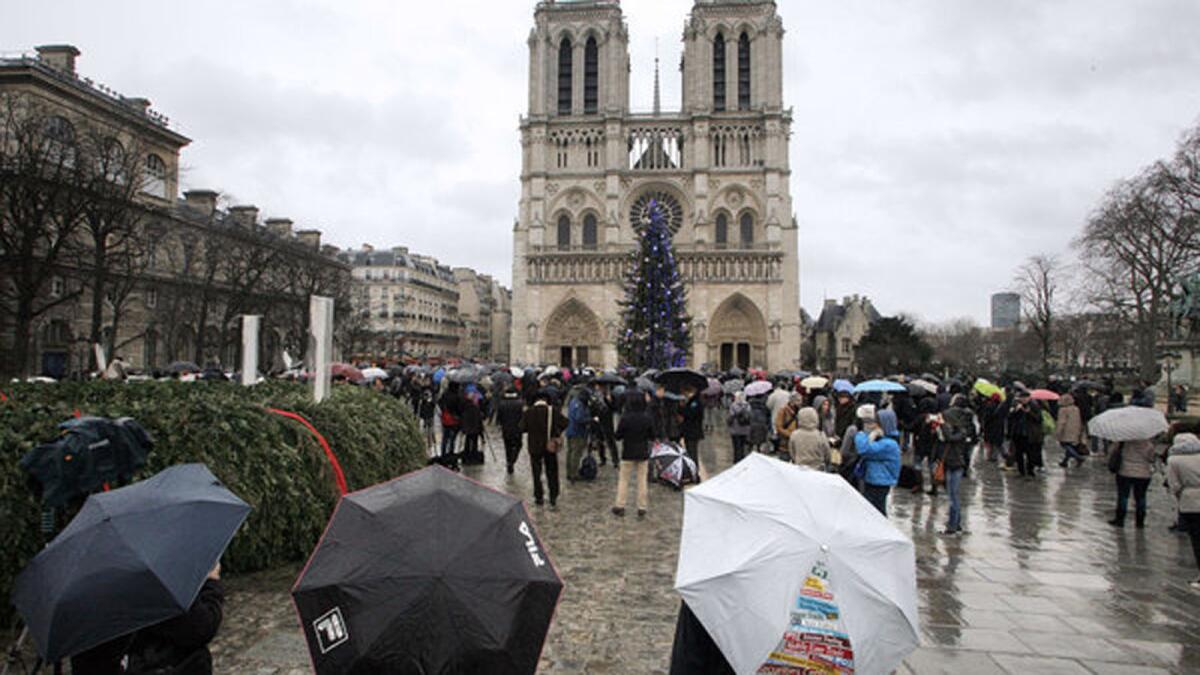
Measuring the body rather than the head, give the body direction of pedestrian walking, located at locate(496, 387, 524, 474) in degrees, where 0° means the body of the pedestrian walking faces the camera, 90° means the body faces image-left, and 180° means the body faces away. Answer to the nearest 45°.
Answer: approximately 180°

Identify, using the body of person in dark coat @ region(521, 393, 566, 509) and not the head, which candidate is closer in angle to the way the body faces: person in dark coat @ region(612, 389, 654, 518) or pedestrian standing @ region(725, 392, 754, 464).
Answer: the pedestrian standing

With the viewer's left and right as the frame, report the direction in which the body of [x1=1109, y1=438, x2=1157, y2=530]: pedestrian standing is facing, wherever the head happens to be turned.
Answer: facing away from the viewer and to the left of the viewer

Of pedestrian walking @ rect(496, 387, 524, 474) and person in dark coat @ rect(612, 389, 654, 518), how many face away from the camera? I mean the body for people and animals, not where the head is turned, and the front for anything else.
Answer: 2

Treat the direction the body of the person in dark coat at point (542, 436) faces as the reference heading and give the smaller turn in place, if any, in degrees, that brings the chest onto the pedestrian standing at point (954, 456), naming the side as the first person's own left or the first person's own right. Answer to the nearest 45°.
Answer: approximately 90° to the first person's own right

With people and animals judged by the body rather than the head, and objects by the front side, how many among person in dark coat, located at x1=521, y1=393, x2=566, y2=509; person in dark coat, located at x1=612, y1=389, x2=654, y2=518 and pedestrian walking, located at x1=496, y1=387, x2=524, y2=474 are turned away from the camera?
3

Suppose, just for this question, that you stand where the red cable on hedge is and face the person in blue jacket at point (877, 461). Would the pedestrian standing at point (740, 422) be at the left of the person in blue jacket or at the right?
left

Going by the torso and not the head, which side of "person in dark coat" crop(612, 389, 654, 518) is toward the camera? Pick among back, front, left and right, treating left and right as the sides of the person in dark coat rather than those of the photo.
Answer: back

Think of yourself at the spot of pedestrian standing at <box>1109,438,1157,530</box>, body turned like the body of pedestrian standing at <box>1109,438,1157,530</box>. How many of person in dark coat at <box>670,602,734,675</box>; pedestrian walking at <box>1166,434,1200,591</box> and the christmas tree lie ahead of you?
1

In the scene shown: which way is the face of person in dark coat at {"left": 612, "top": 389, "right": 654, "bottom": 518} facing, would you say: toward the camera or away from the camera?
away from the camera

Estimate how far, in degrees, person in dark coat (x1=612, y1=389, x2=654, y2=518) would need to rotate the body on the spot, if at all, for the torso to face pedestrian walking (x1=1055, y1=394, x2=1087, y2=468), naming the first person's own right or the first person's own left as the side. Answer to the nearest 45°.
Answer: approximately 45° to the first person's own right
